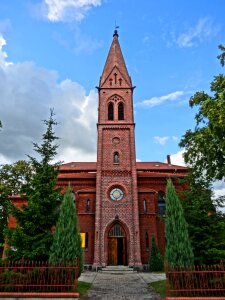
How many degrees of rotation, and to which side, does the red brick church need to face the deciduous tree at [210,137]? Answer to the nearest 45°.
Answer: approximately 45° to its left

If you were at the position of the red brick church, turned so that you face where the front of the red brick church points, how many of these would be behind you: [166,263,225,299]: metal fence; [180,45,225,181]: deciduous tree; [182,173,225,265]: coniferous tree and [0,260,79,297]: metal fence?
0

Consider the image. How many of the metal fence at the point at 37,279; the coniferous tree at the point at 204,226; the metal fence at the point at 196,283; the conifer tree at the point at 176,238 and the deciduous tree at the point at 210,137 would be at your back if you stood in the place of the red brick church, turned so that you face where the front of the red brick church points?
0

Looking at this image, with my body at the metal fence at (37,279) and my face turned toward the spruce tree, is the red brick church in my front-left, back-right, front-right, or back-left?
front-right

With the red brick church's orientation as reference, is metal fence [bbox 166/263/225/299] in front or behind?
in front

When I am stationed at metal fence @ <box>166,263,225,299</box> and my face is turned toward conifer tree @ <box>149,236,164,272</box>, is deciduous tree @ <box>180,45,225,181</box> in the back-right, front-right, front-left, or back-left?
front-right

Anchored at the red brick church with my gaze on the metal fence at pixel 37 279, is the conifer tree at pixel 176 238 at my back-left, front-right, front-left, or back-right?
front-left

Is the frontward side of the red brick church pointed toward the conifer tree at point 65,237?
yes

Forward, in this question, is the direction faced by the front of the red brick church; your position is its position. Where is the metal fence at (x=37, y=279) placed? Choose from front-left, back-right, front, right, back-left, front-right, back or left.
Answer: front

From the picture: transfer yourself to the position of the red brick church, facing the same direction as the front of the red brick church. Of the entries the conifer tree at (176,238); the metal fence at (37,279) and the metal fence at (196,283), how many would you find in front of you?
3

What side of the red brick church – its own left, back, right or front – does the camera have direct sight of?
front
